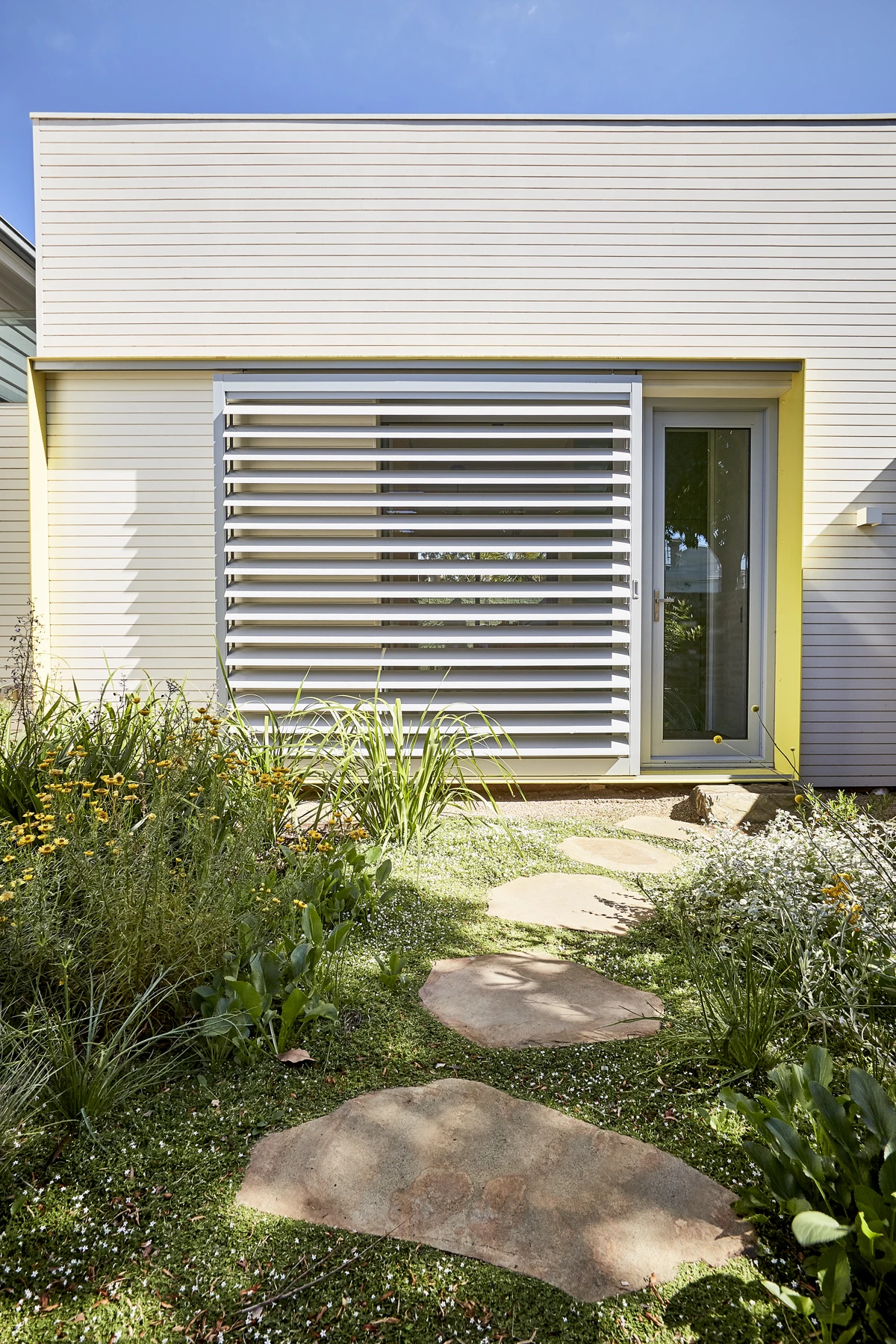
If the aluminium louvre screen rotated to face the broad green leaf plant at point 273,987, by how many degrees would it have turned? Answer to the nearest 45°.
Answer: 0° — it already faces it

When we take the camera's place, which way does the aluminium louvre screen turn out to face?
facing the viewer

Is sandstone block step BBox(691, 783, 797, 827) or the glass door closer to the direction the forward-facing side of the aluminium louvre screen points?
the sandstone block step

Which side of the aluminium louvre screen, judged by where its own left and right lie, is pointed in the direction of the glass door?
left

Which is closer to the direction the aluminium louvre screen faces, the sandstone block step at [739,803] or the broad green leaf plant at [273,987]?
the broad green leaf plant

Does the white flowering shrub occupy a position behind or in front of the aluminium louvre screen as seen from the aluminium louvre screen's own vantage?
in front

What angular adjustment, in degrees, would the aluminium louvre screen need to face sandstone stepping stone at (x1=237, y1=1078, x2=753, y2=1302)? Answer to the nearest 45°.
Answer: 0° — it already faces it

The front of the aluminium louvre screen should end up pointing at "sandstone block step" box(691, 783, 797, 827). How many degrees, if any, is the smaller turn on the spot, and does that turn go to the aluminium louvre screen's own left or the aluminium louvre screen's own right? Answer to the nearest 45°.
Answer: approximately 45° to the aluminium louvre screen's own left

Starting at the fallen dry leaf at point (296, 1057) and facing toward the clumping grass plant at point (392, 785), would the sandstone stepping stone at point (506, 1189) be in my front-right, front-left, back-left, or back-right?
back-right

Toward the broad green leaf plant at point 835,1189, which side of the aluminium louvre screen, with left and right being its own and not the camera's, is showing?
front
